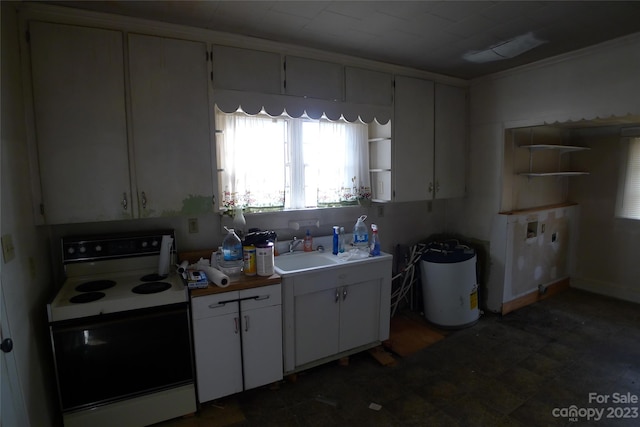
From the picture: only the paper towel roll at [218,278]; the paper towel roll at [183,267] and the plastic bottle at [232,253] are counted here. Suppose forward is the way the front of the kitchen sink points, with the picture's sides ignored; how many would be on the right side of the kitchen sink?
3

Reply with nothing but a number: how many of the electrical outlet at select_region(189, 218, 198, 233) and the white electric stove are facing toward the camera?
2

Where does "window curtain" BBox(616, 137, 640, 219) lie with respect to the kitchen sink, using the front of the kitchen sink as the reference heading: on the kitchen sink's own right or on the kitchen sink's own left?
on the kitchen sink's own left

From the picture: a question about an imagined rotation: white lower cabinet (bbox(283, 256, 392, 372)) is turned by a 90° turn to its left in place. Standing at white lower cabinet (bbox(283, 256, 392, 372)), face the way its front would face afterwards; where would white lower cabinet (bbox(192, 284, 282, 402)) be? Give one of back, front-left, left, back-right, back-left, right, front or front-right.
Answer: back

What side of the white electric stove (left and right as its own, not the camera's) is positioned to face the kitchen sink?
left

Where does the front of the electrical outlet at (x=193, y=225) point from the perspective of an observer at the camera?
facing the viewer

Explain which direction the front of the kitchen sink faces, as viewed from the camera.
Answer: facing the viewer and to the right of the viewer

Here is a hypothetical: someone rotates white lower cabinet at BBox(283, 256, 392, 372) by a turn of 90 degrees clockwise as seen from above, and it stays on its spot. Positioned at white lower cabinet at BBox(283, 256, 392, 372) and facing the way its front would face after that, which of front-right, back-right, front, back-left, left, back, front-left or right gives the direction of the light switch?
front

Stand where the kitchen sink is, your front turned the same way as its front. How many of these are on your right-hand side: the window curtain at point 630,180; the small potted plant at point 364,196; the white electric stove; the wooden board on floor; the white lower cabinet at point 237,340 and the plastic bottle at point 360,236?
2

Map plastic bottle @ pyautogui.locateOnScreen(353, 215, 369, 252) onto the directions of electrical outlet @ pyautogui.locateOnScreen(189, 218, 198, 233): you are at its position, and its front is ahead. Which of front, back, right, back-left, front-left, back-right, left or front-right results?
left

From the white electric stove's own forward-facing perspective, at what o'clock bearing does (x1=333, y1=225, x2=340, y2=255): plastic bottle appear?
The plastic bottle is roughly at 9 o'clock from the white electric stove.

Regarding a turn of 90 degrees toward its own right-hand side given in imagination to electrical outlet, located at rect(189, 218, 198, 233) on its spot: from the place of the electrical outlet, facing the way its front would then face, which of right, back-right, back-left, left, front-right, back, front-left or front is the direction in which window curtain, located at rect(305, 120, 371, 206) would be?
back

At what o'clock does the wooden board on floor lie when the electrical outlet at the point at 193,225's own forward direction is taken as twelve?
The wooden board on floor is roughly at 9 o'clock from the electrical outlet.

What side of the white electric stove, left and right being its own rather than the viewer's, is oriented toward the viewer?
front

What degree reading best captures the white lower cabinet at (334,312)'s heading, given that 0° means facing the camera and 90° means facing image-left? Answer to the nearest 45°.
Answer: approximately 315°
